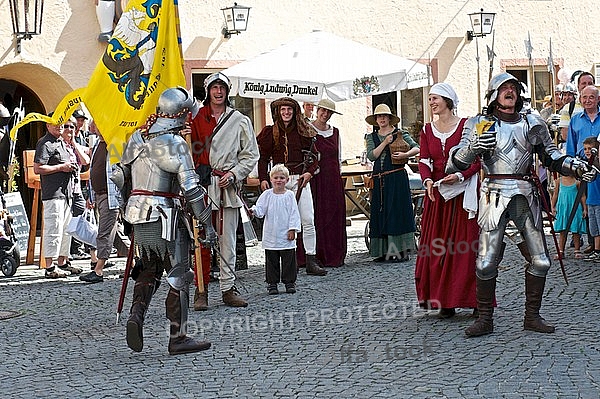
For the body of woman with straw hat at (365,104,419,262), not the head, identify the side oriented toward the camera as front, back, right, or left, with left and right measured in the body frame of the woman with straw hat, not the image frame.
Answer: front

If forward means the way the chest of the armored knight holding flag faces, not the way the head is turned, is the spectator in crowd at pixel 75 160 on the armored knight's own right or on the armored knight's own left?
on the armored knight's own left

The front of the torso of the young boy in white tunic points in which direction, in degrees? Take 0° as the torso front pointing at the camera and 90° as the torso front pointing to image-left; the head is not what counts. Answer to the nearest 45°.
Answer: approximately 0°

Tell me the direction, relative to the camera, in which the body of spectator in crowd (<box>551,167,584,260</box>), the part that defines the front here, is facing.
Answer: toward the camera

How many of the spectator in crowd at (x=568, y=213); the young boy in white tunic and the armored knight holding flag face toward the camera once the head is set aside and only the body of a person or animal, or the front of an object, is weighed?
2

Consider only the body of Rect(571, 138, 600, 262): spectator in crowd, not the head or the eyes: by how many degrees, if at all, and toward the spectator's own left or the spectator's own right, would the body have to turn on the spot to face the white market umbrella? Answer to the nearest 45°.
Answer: approximately 45° to the spectator's own right

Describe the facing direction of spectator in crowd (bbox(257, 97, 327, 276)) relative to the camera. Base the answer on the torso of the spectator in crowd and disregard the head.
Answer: toward the camera

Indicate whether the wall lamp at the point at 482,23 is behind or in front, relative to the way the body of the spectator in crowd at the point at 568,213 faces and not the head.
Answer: behind

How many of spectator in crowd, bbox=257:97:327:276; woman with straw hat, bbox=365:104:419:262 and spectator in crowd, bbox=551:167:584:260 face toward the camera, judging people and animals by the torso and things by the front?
3

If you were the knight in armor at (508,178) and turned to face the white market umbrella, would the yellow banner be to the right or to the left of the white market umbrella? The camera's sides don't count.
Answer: left

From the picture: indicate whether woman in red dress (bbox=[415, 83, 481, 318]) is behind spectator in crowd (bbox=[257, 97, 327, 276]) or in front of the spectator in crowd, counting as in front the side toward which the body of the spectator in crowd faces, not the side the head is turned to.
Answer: in front
